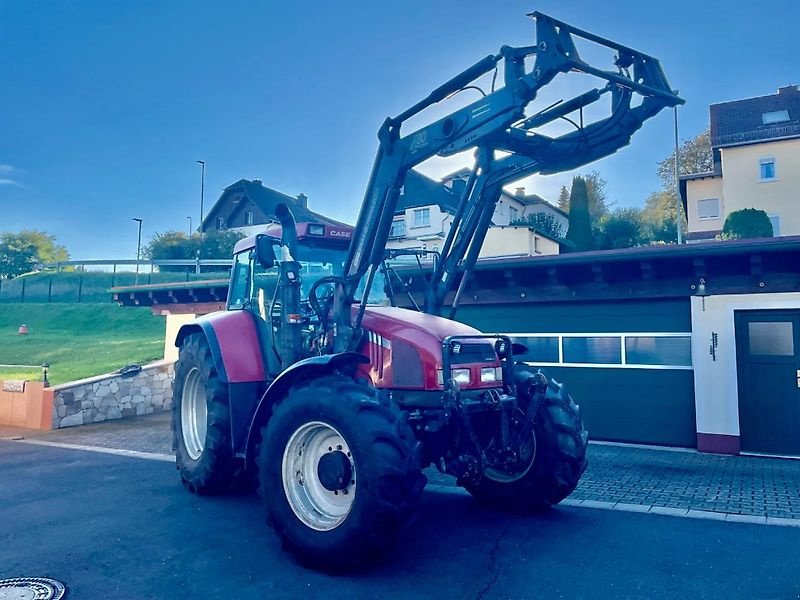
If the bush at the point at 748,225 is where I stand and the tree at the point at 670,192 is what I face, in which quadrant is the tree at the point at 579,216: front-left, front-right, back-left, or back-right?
front-left

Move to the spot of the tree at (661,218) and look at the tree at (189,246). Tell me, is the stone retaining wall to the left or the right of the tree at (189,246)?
left

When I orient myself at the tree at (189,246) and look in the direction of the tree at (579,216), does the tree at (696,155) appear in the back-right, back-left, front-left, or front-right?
front-left

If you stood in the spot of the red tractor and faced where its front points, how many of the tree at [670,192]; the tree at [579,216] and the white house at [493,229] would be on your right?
0

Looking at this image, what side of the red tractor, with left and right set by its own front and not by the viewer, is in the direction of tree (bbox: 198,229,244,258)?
back

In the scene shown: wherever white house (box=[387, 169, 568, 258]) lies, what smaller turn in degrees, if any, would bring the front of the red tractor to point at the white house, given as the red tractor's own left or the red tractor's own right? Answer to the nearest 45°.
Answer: approximately 135° to the red tractor's own left

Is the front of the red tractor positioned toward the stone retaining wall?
no

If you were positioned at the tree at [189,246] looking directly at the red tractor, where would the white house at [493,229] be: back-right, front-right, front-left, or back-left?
front-left

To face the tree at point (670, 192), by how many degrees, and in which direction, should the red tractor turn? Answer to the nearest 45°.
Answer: approximately 90° to its left

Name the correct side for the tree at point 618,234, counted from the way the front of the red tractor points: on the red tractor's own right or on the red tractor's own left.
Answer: on the red tractor's own left

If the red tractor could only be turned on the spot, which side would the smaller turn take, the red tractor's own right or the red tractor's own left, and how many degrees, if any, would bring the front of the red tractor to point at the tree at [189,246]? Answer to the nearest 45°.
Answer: approximately 180°

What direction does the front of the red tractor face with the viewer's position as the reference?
facing the viewer and to the right of the viewer

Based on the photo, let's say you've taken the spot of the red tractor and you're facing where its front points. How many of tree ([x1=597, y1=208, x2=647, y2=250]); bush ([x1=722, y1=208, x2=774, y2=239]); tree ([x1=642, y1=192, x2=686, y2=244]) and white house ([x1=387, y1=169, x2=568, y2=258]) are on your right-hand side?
0

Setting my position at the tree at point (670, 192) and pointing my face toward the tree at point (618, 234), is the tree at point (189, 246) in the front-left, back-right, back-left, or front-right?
front-right

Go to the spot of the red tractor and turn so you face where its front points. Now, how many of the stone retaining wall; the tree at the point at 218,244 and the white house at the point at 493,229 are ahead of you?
0

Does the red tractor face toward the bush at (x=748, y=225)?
no

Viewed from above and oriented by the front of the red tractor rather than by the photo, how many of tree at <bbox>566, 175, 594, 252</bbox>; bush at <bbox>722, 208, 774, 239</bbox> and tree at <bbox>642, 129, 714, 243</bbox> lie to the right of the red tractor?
0
